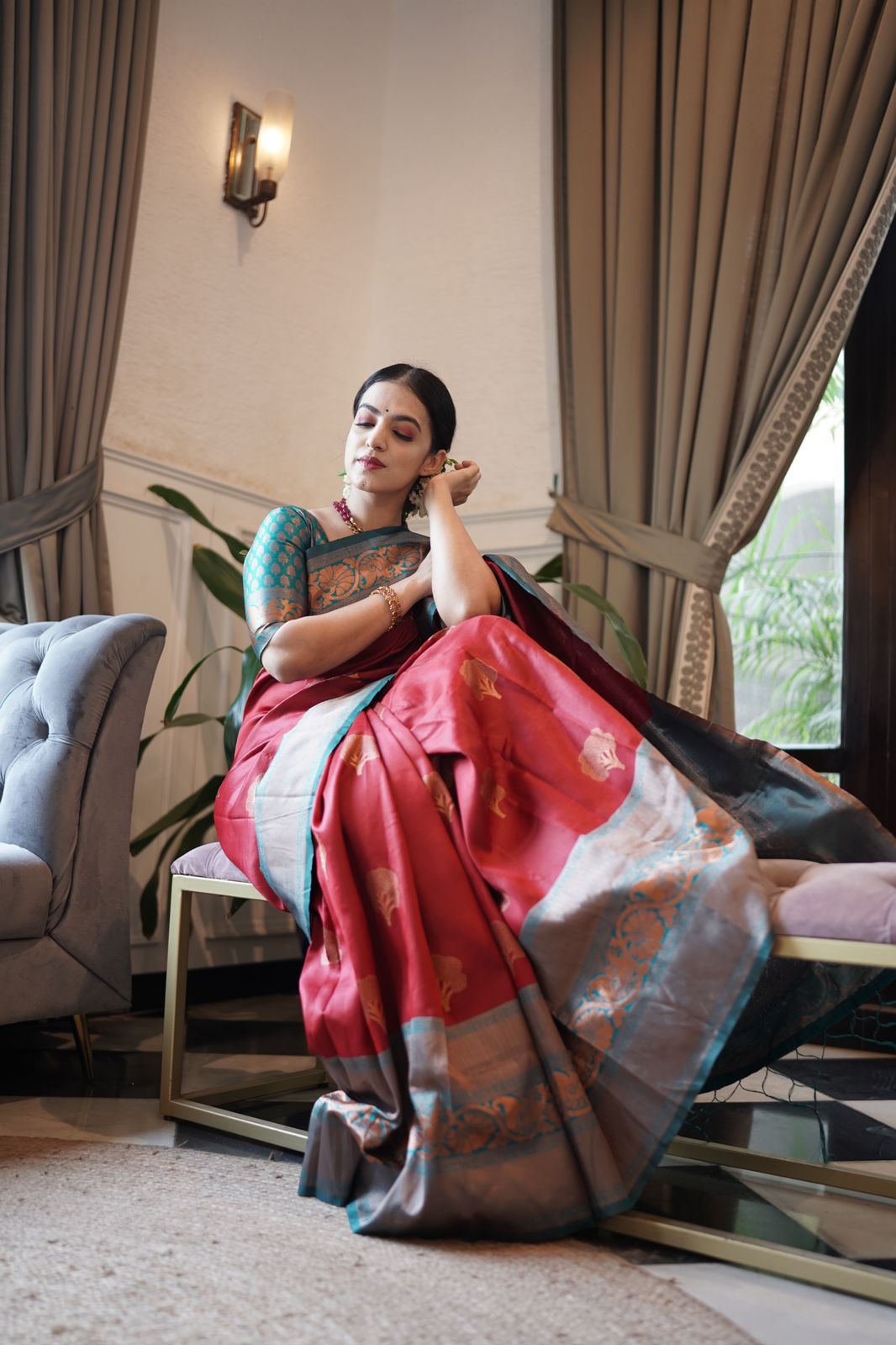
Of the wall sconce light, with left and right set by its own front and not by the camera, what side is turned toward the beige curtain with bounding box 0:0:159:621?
right

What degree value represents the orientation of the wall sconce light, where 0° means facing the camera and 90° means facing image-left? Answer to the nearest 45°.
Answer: approximately 315°

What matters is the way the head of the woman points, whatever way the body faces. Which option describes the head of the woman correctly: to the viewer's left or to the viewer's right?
to the viewer's left

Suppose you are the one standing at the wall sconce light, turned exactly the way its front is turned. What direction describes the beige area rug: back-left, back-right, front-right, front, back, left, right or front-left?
front-right

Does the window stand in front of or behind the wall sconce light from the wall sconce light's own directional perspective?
in front

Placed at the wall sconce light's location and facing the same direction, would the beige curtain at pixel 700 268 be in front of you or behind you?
in front
